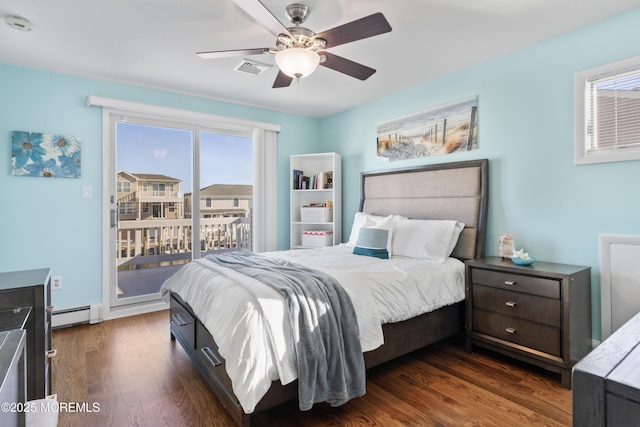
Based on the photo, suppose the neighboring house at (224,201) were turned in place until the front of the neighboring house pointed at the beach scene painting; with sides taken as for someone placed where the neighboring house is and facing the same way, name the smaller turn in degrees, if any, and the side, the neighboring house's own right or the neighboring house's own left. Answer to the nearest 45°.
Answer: approximately 45° to the neighboring house's own left

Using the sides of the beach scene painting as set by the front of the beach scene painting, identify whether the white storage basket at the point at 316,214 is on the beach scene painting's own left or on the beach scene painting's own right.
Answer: on the beach scene painting's own right

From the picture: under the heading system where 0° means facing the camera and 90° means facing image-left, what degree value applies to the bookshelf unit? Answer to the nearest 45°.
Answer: approximately 0°

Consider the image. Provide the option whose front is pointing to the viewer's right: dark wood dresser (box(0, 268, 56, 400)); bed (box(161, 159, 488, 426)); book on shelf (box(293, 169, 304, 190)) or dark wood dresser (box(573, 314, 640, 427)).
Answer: dark wood dresser (box(0, 268, 56, 400))

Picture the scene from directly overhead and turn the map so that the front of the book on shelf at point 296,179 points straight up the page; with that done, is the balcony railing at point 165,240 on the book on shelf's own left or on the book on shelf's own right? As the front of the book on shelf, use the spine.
on the book on shelf's own right

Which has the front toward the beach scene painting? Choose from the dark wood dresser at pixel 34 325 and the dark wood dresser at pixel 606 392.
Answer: the dark wood dresser at pixel 34 325

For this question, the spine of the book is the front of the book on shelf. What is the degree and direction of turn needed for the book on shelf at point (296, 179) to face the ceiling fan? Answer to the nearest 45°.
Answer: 0° — it already faces it

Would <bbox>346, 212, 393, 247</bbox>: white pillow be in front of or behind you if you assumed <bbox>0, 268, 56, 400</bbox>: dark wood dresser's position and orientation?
in front

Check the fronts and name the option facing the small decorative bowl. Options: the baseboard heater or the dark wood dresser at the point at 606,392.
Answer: the baseboard heater
